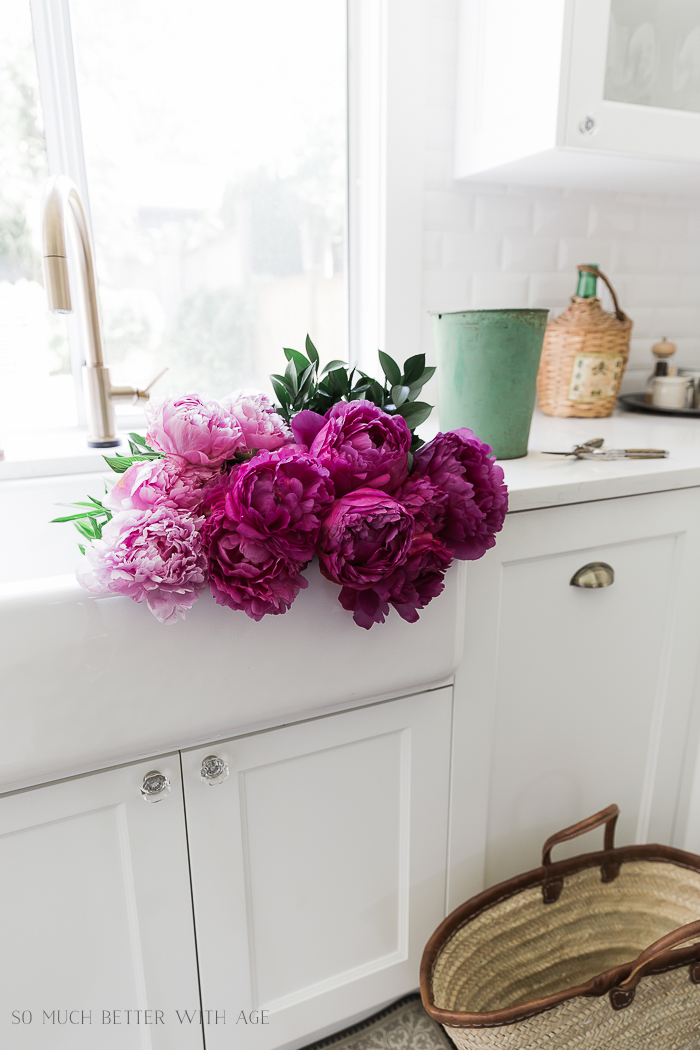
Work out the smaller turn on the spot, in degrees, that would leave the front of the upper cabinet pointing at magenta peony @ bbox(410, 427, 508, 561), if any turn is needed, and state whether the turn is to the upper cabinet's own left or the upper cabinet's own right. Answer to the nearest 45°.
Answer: approximately 45° to the upper cabinet's own right

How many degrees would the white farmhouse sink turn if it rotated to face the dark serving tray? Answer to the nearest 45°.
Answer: approximately 90° to its left

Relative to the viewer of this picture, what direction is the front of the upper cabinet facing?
facing the viewer and to the right of the viewer

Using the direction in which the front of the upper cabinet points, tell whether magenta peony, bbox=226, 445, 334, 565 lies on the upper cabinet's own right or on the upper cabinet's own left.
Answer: on the upper cabinet's own right

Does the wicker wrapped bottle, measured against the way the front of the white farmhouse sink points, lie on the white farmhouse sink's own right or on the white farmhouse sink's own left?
on the white farmhouse sink's own left

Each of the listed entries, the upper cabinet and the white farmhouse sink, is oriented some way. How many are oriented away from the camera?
0

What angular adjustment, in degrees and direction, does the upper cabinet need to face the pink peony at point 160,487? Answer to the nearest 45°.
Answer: approximately 90° to its right

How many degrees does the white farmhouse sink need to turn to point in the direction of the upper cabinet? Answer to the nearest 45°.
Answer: approximately 90° to its left

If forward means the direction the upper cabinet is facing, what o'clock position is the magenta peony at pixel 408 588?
The magenta peony is roughly at 2 o'clock from the upper cabinet.

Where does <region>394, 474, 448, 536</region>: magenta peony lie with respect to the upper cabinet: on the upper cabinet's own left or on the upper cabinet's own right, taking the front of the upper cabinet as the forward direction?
on the upper cabinet's own right

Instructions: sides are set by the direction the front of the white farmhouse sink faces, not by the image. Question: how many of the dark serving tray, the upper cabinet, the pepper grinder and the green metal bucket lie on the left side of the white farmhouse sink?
4

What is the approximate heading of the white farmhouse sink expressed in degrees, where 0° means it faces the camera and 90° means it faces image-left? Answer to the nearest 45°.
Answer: approximately 315°
